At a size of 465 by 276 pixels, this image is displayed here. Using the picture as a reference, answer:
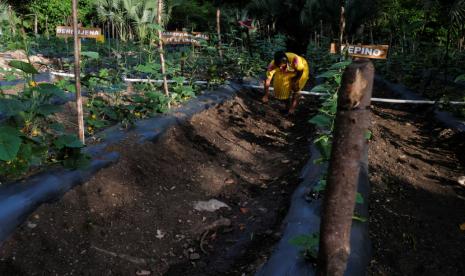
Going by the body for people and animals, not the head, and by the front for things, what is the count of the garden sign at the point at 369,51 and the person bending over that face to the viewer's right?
0

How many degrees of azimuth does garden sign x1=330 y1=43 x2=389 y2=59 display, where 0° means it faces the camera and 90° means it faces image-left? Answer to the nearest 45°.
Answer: approximately 0°

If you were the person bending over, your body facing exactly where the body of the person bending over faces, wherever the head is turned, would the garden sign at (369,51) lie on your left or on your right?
on your left

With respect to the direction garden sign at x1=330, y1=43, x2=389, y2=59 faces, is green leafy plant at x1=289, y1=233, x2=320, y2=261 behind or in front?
in front

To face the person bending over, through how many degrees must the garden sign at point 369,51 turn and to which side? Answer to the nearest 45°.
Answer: approximately 45° to its right

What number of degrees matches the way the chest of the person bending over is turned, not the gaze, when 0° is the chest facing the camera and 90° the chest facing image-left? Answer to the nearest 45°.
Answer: approximately 45°

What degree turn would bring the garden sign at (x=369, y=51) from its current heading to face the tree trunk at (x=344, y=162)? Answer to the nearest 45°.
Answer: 0° — it already faces it

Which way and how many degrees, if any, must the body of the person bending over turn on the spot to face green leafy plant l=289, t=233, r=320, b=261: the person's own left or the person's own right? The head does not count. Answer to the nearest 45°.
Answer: approximately 45° to the person's own left

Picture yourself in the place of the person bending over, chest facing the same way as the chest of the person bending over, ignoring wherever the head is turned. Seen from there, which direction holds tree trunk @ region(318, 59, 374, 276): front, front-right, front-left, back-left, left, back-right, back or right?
front-left
